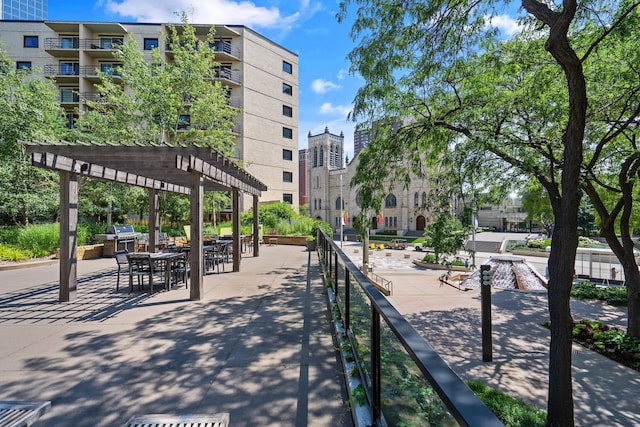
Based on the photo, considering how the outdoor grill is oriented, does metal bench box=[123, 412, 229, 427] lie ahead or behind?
ahead

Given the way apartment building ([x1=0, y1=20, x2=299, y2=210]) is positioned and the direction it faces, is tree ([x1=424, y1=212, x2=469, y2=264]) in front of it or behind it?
in front

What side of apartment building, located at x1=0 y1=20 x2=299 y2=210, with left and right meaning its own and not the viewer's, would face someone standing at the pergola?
front

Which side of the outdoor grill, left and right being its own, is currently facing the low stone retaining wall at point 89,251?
right

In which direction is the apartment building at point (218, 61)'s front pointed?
toward the camera

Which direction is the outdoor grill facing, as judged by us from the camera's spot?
facing the viewer and to the right of the viewer

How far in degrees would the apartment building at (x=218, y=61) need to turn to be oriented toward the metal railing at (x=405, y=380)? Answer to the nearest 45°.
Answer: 0° — it already faces it

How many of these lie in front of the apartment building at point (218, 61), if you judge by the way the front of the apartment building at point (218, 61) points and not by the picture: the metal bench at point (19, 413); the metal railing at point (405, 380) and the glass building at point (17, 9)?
2

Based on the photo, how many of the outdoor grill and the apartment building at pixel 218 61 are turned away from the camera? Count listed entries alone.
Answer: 0

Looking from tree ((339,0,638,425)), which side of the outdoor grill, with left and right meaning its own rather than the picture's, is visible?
front

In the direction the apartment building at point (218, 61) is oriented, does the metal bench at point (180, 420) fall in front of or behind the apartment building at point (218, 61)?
in front
